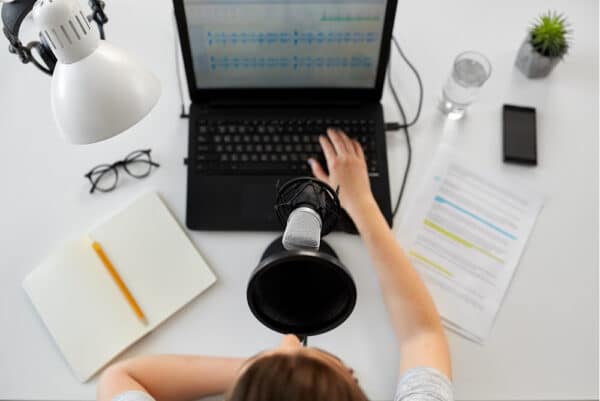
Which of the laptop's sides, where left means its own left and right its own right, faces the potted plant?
left

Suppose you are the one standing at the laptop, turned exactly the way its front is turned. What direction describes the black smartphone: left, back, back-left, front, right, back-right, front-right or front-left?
left

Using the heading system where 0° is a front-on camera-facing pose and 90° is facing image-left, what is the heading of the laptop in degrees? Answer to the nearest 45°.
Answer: approximately 0°

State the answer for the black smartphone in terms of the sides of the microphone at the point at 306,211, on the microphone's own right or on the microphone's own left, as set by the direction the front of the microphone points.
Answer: on the microphone's own left

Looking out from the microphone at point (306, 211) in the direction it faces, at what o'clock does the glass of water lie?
The glass of water is roughly at 7 o'clock from the microphone.

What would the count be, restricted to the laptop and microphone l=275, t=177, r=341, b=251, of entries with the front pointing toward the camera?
2
